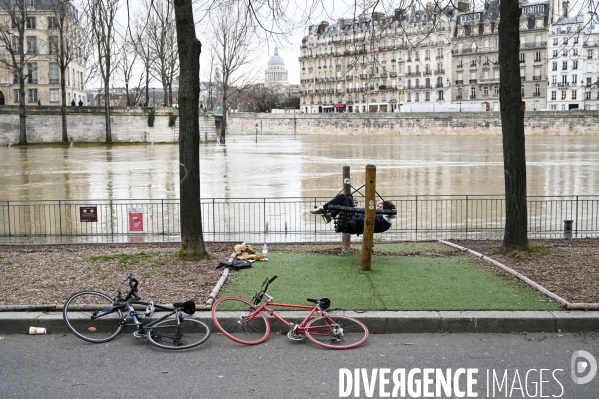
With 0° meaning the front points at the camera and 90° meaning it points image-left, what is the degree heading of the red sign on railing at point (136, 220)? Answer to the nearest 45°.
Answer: approximately 0°

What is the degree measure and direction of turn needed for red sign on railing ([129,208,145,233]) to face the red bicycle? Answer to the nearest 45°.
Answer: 0° — it already faces it
